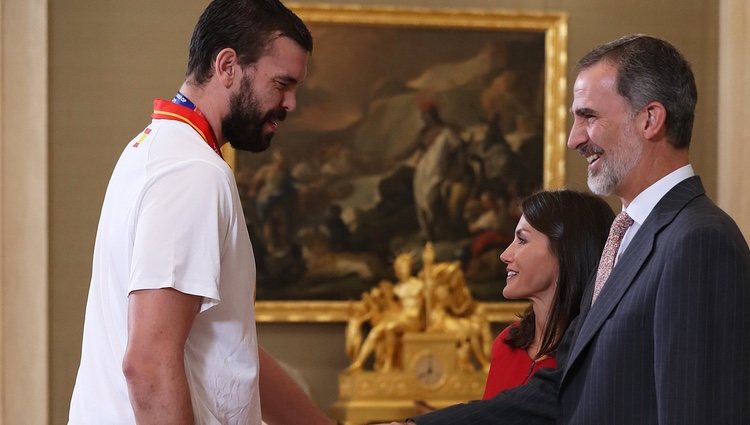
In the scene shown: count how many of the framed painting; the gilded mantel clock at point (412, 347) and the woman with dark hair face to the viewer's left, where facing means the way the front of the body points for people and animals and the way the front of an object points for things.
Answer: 1

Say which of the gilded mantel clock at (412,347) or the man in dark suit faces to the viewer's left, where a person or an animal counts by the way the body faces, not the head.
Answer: the man in dark suit

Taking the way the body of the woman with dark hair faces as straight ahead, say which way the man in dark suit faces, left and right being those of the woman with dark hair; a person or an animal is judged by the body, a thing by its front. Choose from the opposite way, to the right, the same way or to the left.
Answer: the same way

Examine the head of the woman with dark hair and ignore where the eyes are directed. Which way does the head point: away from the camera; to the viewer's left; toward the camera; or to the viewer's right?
to the viewer's left

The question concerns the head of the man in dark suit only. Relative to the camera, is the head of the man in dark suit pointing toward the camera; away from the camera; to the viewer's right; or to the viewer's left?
to the viewer's left

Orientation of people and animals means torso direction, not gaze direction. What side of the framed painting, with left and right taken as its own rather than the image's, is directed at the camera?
front

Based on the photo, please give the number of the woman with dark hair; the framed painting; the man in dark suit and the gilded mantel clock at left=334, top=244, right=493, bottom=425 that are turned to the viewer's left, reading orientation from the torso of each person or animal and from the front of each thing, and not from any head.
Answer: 2

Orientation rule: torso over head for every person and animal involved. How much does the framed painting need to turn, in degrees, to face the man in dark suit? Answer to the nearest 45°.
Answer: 0° — it already faces them

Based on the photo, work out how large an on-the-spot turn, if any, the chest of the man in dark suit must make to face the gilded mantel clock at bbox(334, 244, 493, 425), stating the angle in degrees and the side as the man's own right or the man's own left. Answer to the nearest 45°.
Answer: approximately 90° to the man's own right

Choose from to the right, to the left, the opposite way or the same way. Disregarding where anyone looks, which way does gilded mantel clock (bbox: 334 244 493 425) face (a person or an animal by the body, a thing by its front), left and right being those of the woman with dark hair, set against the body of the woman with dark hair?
to the left

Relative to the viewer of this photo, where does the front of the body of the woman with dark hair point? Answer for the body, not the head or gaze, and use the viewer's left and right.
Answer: facing to the left of the viewer

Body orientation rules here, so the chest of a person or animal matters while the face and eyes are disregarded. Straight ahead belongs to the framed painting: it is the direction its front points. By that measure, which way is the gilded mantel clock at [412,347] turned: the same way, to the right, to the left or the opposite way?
the same way

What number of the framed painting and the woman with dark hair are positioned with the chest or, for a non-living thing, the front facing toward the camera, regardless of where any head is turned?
1

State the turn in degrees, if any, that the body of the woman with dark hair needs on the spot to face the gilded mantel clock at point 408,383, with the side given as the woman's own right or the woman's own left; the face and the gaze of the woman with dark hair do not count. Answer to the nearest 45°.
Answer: approximately 90° to the woman's own right

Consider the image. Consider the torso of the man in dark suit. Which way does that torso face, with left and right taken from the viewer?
facing to the left of the viewer

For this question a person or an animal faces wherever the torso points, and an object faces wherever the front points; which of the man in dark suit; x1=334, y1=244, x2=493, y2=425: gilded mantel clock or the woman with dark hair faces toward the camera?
the gilded mantel clock
